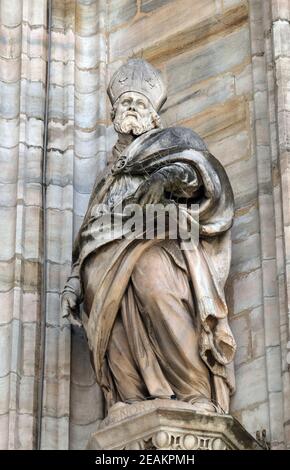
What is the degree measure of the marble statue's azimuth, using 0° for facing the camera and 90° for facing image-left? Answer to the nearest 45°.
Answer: approximately 45°

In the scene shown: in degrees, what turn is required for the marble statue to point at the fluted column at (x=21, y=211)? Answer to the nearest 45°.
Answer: approximately 90° to its right
